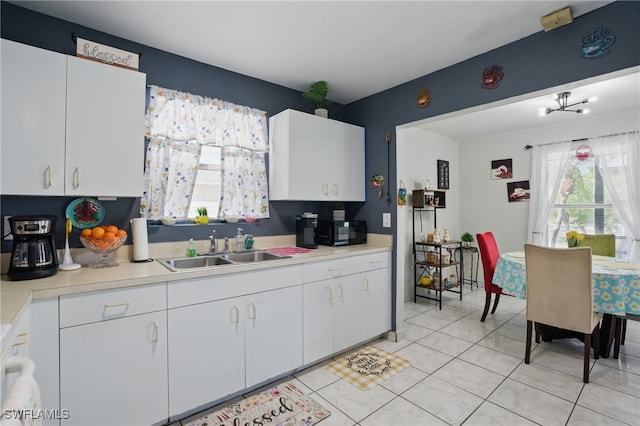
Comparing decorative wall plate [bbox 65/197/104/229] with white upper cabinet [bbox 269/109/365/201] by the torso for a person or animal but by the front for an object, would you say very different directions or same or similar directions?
same or similar directions

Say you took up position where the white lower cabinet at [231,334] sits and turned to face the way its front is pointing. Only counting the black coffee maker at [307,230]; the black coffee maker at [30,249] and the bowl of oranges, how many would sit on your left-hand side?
1

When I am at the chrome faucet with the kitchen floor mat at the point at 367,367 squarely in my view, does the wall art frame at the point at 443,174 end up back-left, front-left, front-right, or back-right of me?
front-left

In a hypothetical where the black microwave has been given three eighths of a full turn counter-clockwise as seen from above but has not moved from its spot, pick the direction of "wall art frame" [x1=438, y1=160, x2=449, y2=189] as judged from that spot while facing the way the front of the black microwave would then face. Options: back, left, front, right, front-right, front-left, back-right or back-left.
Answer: front-right

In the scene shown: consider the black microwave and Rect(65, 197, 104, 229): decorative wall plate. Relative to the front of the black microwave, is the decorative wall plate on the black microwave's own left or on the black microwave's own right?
on the black microwave's own right

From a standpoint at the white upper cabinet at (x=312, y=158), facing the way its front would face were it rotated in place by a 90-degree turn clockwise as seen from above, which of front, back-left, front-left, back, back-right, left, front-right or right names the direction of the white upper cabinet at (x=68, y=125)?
front

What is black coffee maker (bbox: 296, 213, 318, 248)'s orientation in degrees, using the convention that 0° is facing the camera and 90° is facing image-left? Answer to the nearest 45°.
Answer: approximately 315°

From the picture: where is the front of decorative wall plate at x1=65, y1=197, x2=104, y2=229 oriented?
toward the camera

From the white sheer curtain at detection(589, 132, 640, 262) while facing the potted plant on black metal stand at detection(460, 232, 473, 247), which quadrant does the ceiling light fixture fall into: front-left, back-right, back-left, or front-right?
front-left

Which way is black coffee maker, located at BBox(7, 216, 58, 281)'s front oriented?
toward the camera

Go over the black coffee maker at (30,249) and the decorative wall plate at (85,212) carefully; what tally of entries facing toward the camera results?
2

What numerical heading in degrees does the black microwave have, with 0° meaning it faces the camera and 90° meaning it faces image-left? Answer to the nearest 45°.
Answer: approximately 315°

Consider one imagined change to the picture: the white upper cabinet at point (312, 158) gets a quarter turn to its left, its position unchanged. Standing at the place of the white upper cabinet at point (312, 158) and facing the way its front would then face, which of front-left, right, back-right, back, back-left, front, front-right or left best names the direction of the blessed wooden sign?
back
